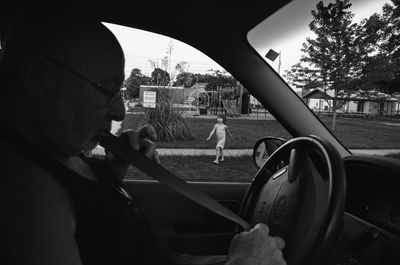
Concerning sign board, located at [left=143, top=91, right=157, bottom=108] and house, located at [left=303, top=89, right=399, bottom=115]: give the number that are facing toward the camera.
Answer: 2

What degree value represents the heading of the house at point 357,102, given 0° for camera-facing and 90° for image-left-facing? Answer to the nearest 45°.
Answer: approximately 0°

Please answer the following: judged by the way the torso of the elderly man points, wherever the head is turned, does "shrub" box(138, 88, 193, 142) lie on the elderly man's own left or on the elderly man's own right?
on the elderly man's own left

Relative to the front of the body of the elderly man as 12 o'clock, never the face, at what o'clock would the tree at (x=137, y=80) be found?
The tree is roughly at 9 o'clock from the elderly man.

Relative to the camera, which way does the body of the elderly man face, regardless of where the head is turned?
to the viewer's right

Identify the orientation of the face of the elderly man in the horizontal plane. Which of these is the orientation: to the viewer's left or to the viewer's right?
to the viewer's right

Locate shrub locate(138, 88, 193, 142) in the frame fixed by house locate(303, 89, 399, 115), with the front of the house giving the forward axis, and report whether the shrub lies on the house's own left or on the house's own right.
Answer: on the house's own right

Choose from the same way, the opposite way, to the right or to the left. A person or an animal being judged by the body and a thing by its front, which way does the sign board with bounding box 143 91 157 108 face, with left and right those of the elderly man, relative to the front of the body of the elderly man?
to the right

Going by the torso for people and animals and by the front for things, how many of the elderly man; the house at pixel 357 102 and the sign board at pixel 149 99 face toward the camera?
2

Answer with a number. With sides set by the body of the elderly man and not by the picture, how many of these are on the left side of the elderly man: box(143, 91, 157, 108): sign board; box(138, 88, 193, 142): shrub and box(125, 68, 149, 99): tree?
3

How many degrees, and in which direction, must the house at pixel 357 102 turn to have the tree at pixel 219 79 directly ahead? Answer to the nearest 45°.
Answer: approximately 90° to its right

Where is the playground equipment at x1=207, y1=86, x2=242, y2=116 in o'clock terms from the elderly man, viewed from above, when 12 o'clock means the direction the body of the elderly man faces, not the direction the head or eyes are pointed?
The playground equipment is roughly at 10 o'clock from the elderly man.
